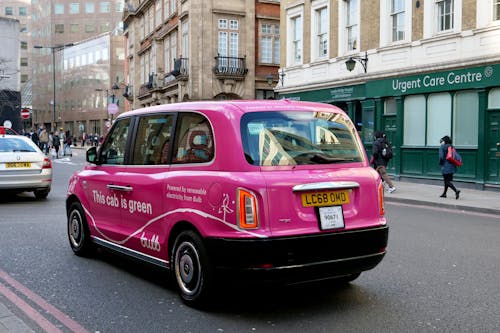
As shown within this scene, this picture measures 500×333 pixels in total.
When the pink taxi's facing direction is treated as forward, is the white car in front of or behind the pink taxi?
in front

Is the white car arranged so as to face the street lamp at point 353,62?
no

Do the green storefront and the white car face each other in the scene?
no

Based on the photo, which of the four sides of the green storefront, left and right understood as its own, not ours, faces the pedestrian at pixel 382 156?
front

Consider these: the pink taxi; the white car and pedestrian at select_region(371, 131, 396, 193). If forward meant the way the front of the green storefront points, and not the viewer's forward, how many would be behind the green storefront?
0

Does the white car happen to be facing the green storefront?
no

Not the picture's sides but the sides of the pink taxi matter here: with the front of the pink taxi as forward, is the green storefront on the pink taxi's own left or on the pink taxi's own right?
on the pink taxi's own right

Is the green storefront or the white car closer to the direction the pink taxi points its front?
the white car

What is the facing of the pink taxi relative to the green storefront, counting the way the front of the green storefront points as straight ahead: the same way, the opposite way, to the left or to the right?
to the right

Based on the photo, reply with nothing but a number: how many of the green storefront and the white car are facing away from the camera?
1

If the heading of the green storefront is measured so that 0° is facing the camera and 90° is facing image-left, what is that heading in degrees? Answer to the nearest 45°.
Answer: approximately 45°

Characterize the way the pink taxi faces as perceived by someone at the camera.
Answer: facing away from the viewer and to the left of the viewer

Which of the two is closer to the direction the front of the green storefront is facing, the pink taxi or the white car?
the white car

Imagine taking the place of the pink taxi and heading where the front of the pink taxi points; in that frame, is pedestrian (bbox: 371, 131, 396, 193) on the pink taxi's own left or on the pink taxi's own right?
on the pink taxi's own right

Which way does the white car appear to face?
away from the camera

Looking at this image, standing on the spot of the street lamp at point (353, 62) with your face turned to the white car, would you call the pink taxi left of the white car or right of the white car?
left

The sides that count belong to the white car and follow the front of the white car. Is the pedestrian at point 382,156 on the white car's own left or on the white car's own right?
on the white car's own right

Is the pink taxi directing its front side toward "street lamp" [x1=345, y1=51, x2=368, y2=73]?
no

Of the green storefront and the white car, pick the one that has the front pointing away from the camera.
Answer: the white car

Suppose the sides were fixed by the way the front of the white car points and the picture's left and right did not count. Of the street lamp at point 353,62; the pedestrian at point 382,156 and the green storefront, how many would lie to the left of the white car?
0

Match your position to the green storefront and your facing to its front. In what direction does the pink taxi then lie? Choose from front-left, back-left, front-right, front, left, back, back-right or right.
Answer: front-left
